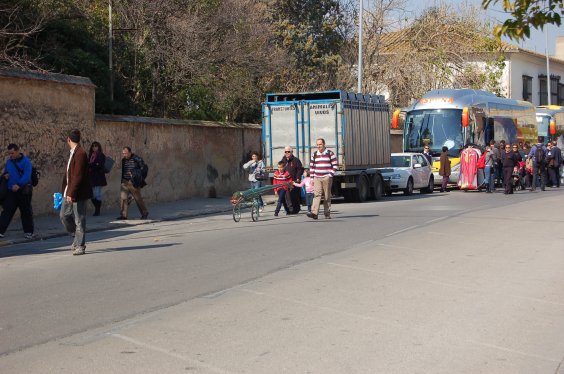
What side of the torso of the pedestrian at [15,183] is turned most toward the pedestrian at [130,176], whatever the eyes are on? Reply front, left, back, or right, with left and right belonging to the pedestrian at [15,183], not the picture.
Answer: back

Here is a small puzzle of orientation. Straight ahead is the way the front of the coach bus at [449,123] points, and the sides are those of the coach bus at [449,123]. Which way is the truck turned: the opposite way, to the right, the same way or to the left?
the opposite way

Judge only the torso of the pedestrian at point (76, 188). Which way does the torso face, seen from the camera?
to the viewer's left

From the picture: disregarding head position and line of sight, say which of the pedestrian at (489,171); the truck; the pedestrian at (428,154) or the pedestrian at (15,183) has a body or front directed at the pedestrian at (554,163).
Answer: the truck

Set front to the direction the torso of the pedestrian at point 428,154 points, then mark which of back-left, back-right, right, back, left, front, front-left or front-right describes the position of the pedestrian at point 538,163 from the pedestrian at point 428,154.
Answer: back-left

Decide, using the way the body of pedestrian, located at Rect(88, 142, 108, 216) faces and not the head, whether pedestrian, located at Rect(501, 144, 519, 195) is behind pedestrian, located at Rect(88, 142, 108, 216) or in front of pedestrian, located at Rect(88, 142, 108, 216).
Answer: behind

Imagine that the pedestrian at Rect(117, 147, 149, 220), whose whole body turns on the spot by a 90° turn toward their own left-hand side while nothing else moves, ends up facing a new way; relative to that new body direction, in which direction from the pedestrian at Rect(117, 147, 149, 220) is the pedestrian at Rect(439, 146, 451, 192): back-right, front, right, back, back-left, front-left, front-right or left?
left

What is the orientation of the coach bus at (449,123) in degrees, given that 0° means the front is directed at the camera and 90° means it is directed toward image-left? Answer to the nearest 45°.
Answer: approximately 45°

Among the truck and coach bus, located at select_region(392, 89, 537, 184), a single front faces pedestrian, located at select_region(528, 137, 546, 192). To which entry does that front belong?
the truck

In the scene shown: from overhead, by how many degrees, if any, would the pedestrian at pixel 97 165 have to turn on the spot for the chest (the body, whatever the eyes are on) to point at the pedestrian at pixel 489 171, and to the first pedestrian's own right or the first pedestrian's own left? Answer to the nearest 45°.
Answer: approximately 180°

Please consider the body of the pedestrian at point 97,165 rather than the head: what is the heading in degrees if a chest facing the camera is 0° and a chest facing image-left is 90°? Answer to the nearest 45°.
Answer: approximately 45°
